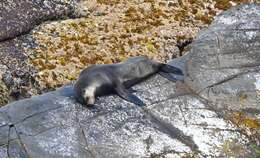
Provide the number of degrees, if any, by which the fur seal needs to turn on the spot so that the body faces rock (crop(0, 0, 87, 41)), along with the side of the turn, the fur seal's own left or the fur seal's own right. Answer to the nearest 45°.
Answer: approximately 90° to the fur seal's own right

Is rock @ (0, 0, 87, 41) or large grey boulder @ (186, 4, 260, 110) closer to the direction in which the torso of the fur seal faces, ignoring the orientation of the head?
the rock

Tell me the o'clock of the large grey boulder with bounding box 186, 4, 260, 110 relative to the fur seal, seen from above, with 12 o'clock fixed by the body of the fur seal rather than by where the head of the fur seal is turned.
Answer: The large grey boulder is roughly at 7 o'clock from the fur seal.

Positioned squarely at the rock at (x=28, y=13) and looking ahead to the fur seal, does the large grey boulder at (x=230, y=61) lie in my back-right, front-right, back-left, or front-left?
front-left

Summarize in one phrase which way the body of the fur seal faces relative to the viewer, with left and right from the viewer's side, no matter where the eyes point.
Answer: facing the viewer and to the left of the viewer

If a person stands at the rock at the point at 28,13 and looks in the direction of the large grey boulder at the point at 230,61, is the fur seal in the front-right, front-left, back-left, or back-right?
front-right
